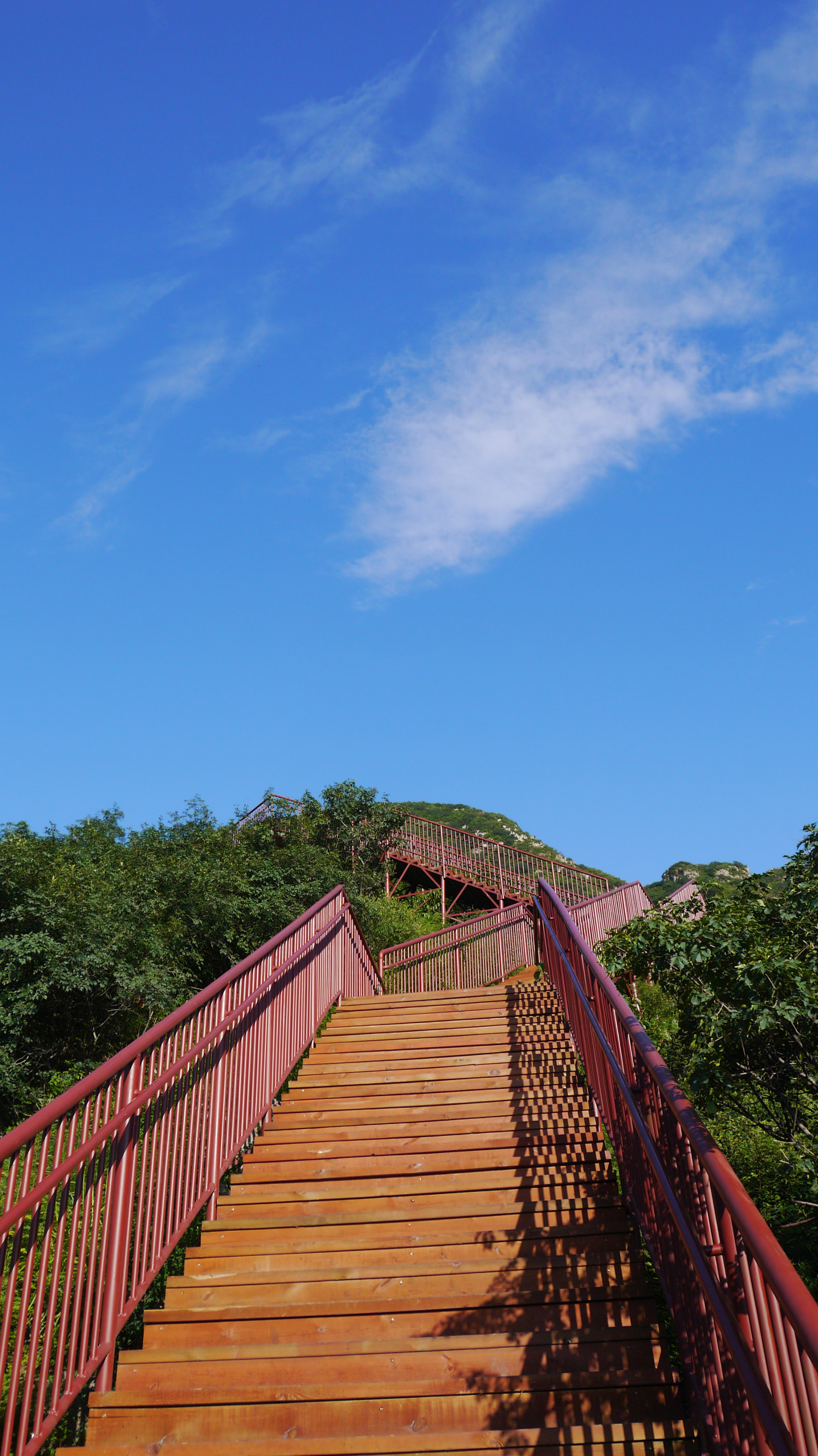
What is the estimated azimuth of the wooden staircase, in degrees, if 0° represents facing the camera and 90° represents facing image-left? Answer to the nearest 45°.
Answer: approximately 0°

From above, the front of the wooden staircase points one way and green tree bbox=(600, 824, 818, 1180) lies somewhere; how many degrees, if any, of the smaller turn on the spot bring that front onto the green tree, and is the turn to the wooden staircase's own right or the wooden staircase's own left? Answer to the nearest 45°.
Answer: approximately 135° to the wooden staircase's own left

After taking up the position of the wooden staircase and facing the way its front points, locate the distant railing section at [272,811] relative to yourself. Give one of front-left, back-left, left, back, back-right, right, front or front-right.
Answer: back

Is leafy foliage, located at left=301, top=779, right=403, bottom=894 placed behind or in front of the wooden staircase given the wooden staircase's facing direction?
behind
